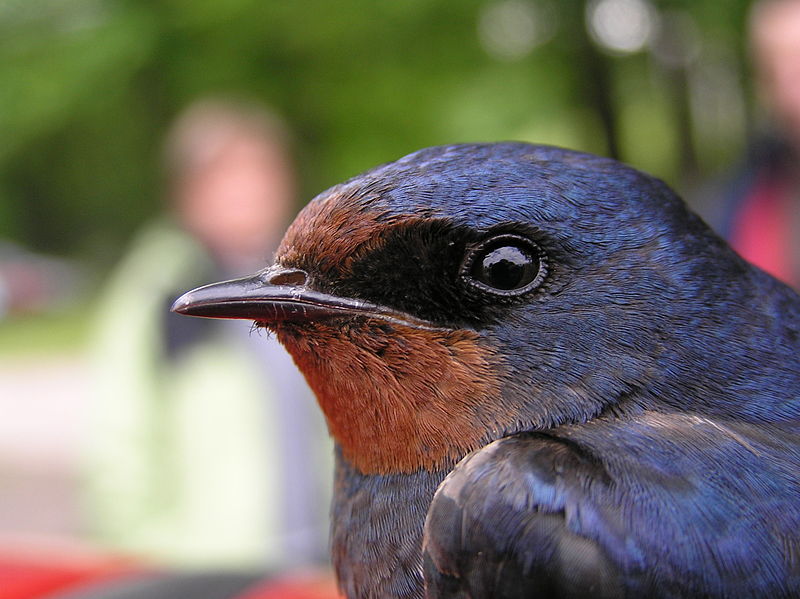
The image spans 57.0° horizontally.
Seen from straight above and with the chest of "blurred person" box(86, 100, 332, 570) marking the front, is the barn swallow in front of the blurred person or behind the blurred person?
in front

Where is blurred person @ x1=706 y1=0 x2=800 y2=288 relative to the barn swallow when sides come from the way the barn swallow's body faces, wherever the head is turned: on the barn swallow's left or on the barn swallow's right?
on the barn swallow's right

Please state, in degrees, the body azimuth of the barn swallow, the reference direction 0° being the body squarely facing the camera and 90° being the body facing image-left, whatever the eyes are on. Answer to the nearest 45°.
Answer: approximately 90°

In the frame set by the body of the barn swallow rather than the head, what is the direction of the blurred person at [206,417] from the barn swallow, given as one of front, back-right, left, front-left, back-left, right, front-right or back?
front-right

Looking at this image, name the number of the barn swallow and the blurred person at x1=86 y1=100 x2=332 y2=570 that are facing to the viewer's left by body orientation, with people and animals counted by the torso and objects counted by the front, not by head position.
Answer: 1

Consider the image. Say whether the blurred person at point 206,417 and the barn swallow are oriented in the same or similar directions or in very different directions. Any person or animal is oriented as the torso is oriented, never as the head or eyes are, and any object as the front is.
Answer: very different directions

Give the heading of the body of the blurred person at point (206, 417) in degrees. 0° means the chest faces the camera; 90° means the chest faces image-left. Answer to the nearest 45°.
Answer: approximately 315°
